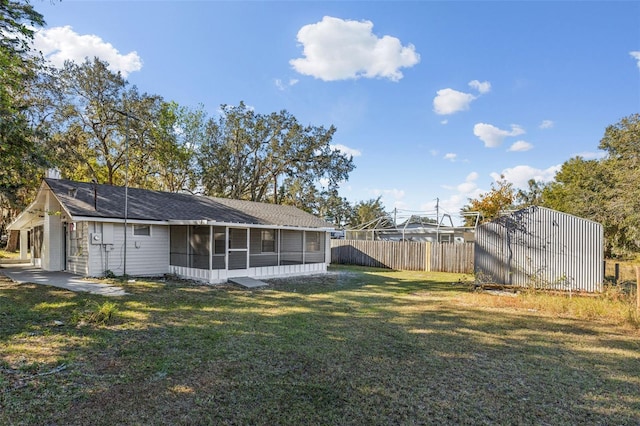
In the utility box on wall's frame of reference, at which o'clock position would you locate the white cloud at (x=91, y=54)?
The white cloud is roughly at 6 o'clock from the utility box on wall.

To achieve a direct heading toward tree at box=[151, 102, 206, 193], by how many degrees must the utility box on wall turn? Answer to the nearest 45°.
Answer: approximately 180°

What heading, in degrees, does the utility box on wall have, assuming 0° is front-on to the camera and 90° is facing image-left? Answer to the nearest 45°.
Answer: approximately 0°
